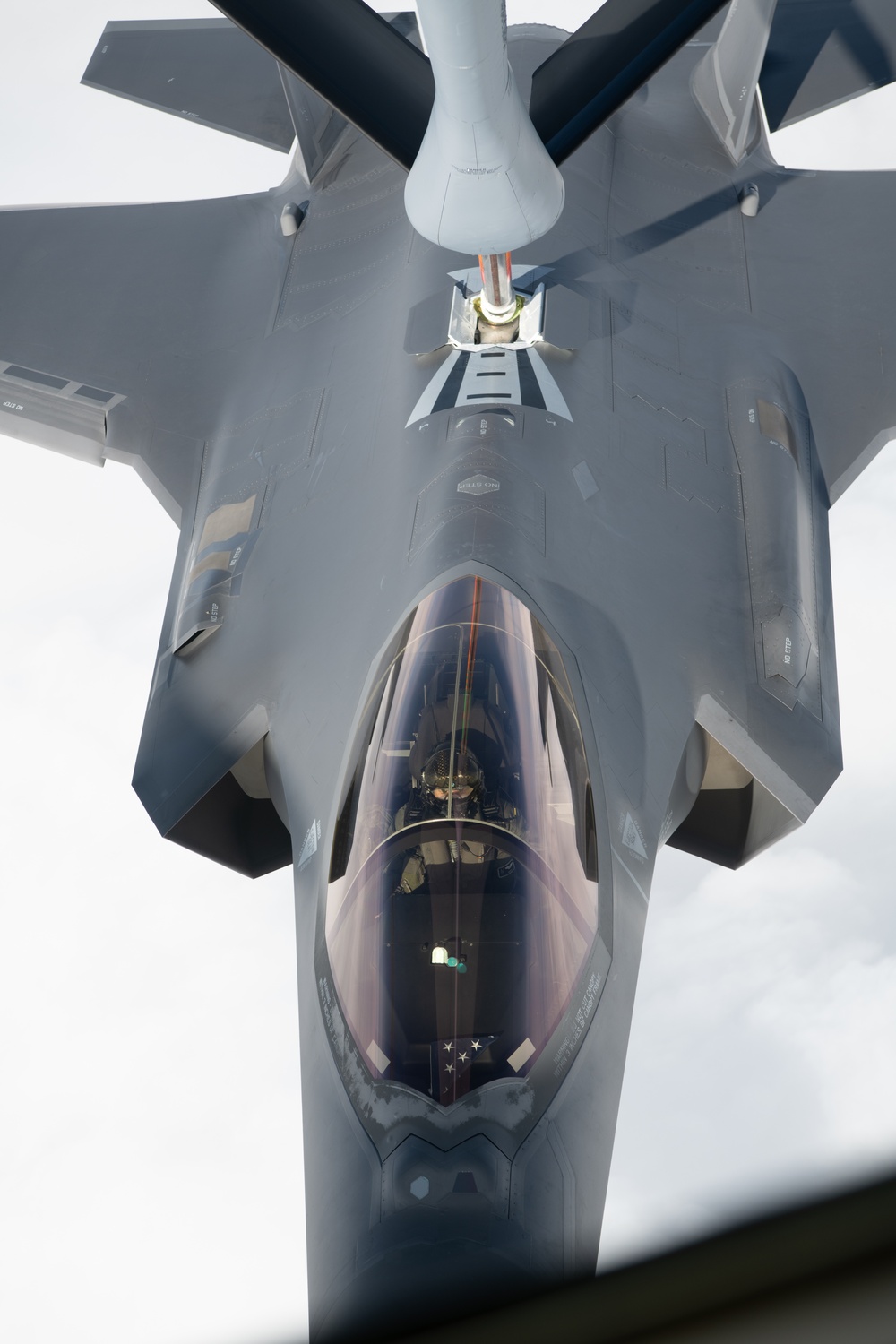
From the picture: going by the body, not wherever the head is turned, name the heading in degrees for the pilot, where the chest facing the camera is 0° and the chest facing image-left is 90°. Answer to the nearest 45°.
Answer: approximately 0°
